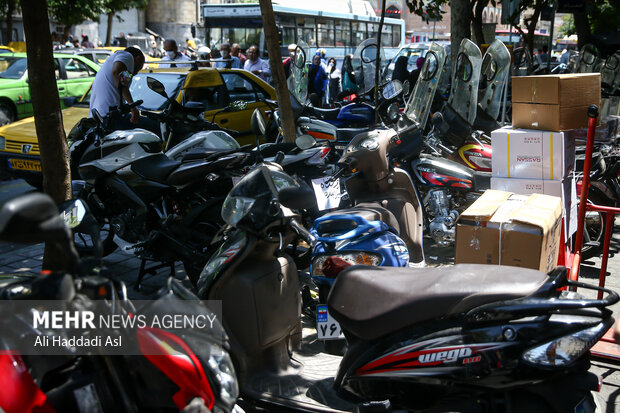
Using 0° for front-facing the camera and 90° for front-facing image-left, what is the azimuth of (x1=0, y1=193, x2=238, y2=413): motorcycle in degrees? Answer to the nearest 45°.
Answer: approximately 315°

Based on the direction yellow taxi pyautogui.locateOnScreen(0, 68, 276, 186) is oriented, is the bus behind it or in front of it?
behind

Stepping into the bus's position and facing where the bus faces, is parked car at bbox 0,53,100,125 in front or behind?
in front

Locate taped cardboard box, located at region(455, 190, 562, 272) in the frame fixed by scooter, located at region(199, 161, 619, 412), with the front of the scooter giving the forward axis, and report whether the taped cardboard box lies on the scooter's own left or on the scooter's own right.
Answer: on the scooter's own right

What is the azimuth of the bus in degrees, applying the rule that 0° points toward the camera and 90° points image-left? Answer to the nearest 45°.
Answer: approximately 45°

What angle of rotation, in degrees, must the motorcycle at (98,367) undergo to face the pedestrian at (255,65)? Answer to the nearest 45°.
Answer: approximately 135° to its left

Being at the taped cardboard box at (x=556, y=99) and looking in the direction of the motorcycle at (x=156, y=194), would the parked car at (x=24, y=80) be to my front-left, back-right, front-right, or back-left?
front-right

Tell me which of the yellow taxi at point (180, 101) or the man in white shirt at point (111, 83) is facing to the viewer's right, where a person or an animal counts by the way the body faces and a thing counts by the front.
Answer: the man in white shirt

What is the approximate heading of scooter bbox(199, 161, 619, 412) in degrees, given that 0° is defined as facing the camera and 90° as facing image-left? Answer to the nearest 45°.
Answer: approximately 135°

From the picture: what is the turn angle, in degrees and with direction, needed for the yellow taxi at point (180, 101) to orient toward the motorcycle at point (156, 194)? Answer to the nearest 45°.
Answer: approximately 45° to its left

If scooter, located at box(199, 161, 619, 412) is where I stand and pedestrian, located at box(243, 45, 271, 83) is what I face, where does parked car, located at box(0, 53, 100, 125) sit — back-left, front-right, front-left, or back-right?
front-left
